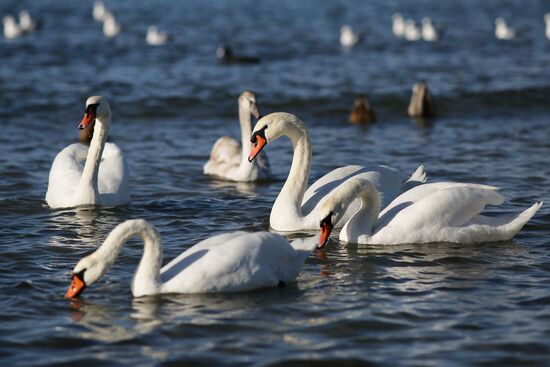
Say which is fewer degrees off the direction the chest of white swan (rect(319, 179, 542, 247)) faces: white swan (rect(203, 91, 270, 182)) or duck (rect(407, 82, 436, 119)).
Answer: the white swan

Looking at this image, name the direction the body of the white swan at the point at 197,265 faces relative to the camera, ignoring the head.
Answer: to the viewer's left

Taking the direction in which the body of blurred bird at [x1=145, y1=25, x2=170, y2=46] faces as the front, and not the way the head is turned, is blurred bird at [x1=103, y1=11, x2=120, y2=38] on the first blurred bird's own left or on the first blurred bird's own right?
on the first blurred bird's own right

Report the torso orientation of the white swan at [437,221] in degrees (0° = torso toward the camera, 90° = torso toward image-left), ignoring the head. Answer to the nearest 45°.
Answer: approximately 90°

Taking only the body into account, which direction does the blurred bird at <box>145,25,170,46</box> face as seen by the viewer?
to the viewer's left

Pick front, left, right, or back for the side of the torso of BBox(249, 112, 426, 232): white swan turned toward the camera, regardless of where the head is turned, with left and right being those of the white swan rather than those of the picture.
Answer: left

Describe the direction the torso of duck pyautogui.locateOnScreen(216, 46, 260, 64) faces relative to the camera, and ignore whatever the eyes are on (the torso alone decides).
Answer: to the viewer's left

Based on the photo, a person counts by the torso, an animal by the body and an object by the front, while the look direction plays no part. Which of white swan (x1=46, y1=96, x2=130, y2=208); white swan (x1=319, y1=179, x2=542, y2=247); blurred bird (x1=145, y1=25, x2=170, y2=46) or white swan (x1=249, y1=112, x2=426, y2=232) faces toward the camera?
white swan (x1=46, y1=96, x2=130, y2=208)

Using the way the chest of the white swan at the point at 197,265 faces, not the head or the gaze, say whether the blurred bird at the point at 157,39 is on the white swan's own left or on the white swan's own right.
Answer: on the white swan's own right

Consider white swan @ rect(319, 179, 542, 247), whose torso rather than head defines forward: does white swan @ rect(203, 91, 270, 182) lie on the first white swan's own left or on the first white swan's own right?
on the first white swan's own right

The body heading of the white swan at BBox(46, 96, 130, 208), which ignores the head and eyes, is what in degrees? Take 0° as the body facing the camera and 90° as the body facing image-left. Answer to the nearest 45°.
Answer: approximately 0°
